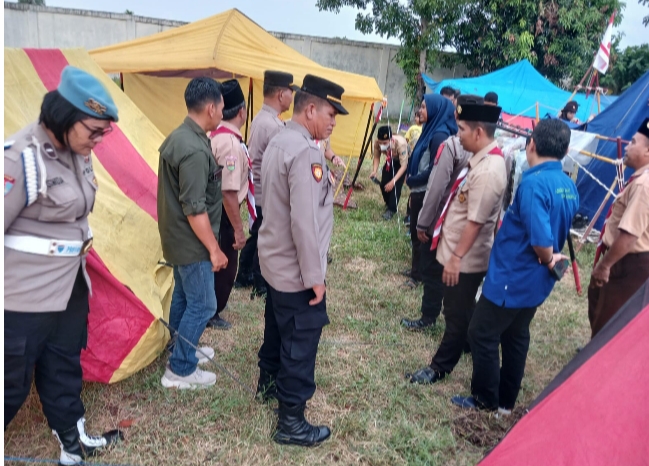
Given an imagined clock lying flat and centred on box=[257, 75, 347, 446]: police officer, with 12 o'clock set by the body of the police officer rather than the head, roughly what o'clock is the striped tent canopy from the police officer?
The striped tent canopy is roughly at 7 o'clock from the police officer.

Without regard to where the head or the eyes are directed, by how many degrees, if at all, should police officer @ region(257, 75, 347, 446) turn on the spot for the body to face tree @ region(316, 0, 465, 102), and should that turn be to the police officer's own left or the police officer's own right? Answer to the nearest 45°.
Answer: approximately 90° to the police officer's own left

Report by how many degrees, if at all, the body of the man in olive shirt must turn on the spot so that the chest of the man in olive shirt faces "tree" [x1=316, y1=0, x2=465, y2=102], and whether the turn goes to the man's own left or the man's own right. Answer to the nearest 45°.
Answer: approximately 45° to the man's own left

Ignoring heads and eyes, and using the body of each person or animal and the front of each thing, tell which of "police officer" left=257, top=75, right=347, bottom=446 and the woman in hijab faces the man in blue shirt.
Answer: the police officer

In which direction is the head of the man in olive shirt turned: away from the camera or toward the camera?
away from the camera

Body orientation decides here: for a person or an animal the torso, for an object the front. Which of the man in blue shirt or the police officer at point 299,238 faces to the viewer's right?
the police officer

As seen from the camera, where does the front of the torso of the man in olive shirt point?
to the viewer's right

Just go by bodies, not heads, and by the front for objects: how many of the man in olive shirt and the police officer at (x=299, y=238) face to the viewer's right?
2

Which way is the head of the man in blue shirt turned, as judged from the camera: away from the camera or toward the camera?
away from the camera

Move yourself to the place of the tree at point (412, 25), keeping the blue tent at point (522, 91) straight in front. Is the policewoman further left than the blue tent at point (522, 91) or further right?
right

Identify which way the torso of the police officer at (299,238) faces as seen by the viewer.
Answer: to the viewer's right

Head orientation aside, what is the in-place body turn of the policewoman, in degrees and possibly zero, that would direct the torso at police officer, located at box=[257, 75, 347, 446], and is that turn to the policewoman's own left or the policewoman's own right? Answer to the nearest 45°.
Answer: approximately 45° to the policewoman's own left

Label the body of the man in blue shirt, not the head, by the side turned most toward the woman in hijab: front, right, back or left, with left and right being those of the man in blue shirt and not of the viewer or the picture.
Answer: front
